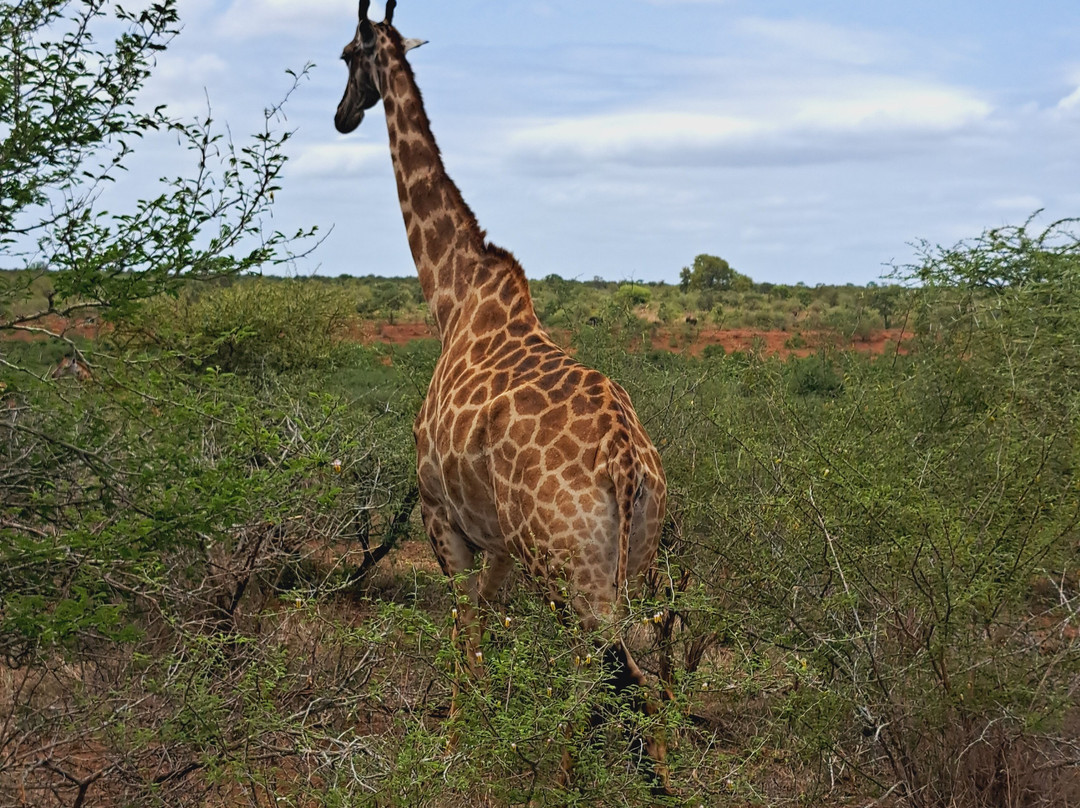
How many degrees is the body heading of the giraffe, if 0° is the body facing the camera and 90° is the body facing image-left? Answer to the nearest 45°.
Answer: approximately 135°
